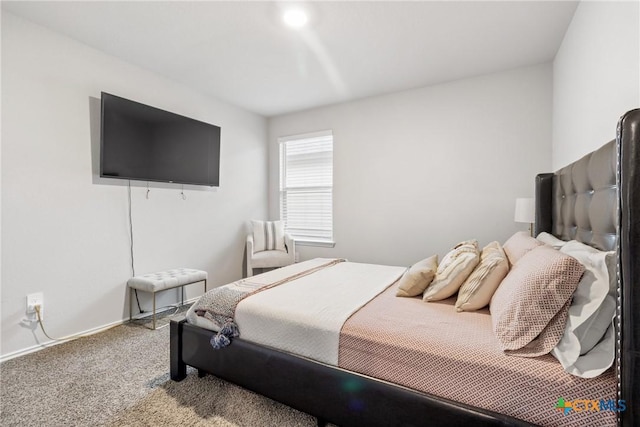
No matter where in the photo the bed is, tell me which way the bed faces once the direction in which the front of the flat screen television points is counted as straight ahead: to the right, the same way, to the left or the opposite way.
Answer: the opposite way

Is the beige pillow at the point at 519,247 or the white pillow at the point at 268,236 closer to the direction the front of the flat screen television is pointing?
the beige pillow

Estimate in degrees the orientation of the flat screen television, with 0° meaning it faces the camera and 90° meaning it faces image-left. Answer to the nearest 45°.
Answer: approximately 315°

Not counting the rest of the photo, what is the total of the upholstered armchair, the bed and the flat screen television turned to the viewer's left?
1

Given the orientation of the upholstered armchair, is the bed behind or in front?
in front

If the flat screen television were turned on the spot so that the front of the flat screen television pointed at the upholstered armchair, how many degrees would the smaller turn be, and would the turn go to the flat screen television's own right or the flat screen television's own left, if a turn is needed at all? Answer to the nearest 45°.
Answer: approximately 45° to the flat screen television's own left

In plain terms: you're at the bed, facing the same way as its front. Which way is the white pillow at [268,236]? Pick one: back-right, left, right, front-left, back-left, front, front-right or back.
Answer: front-right

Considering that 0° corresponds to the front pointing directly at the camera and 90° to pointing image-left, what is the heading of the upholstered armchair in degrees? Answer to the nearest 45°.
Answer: approximately 0°

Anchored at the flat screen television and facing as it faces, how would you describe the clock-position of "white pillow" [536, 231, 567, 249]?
The white pillow is roughly at 12 o'clock from the flat screen television.

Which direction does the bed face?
to the viewer's left

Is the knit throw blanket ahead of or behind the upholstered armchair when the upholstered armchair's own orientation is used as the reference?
ahead

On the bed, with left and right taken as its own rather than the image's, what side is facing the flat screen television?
front

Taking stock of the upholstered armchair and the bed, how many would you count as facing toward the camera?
1
